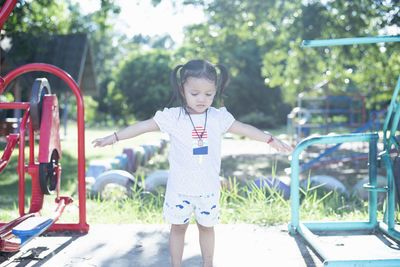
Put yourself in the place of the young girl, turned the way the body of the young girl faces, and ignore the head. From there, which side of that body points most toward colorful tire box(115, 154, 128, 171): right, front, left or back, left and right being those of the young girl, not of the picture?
back

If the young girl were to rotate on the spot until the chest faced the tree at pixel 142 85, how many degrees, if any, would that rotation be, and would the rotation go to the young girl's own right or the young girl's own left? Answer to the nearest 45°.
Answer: approximately 180°

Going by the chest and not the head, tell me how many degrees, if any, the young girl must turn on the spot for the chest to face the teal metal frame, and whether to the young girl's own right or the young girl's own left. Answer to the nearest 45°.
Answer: approximately 135° to the young girl's own left

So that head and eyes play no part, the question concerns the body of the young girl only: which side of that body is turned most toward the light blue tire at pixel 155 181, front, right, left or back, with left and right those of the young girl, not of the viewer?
back

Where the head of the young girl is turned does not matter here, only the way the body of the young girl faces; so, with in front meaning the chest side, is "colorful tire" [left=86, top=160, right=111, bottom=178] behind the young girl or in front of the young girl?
behind

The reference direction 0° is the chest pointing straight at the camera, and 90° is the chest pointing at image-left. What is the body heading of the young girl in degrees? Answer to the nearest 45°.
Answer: approximately 0°

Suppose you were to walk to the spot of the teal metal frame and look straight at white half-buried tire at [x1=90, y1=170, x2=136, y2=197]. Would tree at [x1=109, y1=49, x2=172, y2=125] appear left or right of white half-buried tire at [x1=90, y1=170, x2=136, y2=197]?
right
